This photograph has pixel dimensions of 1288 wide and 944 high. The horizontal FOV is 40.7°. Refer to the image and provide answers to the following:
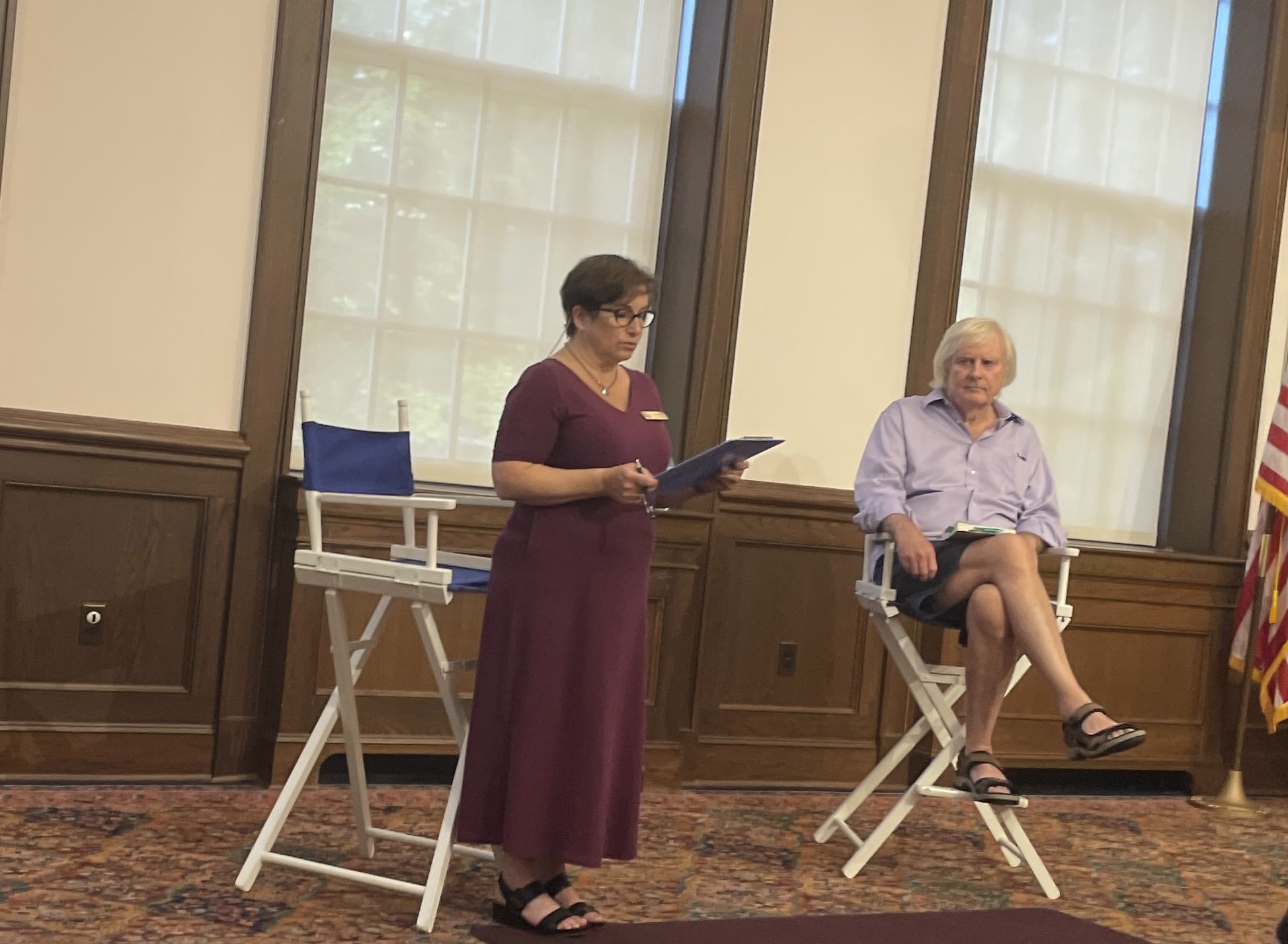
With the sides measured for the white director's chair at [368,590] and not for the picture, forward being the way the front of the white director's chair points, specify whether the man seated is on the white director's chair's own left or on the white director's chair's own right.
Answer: on the white director's chair's own left

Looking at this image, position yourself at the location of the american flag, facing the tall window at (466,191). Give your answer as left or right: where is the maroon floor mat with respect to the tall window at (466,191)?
left

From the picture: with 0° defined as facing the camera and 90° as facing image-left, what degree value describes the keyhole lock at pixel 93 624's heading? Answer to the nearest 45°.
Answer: approximately 0°

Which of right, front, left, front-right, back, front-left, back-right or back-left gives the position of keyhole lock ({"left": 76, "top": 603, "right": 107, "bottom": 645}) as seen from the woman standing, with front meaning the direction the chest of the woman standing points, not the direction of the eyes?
back

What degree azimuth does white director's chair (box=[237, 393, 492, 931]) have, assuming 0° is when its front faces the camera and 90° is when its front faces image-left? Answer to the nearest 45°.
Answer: approximately 315°

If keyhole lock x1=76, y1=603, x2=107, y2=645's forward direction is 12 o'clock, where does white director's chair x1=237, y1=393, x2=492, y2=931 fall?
The white director's chair is roughly at 11 o'clock from the keyhole lock.

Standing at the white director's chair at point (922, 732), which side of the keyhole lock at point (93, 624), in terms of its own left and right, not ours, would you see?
left

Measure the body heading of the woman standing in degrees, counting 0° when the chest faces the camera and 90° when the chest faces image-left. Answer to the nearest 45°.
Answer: approximately 315°
